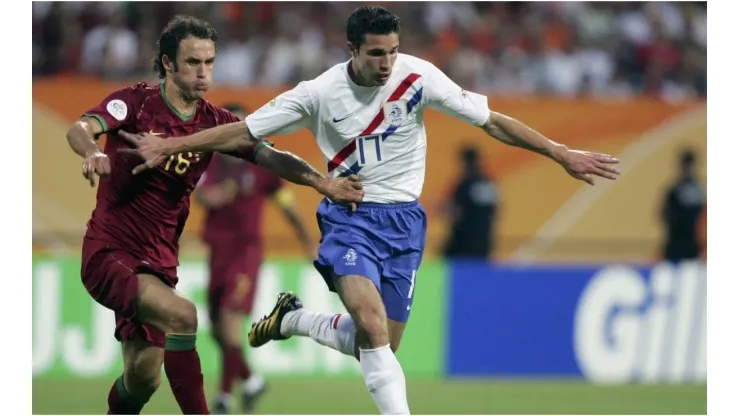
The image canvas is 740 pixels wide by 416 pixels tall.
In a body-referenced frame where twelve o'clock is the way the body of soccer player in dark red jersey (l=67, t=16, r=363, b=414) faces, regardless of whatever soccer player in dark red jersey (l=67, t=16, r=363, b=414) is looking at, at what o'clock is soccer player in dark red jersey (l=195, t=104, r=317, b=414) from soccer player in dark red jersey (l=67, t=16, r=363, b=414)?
soccer player in dark red jersey (l=195, t=104, r=317, b=414) is roughly at 8 o'clock from soccer player in dark red jersey (l=67, t=16, r=363, b=414).

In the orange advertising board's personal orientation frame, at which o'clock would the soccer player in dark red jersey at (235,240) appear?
The soccer player in dark red jersey is roughly at 1 o'clock from the orange advertising board.

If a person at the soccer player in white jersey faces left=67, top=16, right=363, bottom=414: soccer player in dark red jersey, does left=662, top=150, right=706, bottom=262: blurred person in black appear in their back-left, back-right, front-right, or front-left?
back-right

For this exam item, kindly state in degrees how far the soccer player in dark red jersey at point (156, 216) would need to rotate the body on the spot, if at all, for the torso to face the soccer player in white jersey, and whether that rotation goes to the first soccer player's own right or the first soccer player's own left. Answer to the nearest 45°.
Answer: approximately 45° to the first soccer player's own left

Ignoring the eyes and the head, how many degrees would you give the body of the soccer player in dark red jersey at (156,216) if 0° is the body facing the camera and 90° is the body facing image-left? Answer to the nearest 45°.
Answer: approximately 315°

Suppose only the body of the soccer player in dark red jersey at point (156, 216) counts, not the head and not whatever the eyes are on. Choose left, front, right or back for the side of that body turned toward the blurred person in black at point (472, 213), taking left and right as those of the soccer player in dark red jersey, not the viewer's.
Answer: left

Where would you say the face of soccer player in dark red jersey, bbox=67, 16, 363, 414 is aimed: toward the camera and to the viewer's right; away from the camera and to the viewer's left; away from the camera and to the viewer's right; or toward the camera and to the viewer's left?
toward the camera and to the viewer's right

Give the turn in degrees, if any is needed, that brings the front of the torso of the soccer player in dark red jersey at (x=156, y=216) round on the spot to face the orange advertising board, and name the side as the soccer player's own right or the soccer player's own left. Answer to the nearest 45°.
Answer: approximately 90° to the soccer player's own left

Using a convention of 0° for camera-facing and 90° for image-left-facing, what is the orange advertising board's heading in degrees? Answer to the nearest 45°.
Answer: approximately 0°
